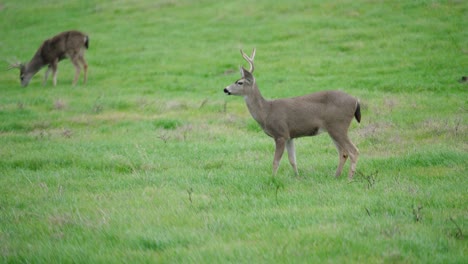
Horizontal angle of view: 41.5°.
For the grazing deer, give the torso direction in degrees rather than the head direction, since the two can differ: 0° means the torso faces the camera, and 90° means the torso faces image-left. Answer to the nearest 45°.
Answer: approximately 90°

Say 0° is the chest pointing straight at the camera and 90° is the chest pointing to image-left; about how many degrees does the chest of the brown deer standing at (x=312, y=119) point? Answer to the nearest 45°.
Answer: approximately 90°

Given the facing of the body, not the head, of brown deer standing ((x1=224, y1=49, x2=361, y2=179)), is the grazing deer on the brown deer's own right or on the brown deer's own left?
on the brown deer's own right

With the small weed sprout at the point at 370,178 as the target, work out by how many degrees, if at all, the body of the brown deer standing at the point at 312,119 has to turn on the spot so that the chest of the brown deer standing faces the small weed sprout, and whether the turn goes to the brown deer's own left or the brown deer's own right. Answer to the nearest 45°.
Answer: approximately 135° to the brown deer's own left

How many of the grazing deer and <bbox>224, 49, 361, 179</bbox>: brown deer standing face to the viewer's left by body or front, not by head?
2

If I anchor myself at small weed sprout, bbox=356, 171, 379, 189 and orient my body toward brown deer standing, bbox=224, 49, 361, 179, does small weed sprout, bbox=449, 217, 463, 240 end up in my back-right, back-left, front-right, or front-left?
back-left

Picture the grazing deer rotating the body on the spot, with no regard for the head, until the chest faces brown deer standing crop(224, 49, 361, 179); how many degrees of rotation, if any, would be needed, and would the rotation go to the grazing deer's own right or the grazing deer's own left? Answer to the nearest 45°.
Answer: approximately 90° to the grazing deer's own left

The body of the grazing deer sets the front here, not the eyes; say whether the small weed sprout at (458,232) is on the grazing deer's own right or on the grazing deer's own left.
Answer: on the grazing deer's own left
